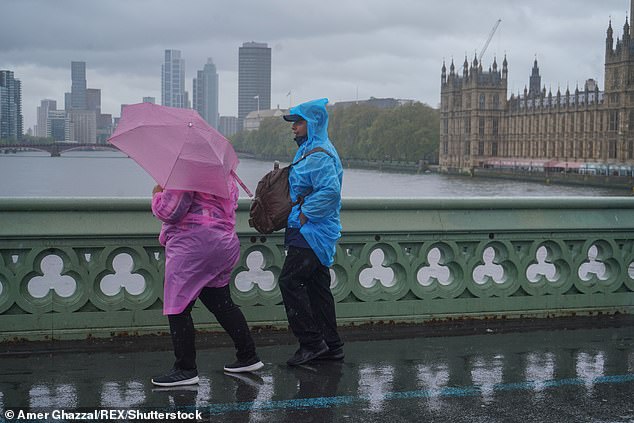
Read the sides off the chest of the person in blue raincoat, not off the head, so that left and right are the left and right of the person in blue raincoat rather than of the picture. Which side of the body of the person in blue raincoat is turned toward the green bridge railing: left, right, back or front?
right

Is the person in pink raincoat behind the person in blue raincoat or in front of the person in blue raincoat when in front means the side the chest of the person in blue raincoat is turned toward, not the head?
in front

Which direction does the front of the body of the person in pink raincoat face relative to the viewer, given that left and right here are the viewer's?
facing to the left of the viewer

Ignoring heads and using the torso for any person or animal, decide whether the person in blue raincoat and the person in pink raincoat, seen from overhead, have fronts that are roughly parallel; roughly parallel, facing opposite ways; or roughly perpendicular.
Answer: roughly parallel

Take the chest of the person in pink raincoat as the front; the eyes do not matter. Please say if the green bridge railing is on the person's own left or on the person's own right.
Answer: on the person's own right

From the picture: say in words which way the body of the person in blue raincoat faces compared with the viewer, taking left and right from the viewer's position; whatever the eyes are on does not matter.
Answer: facing to the left of the viewer

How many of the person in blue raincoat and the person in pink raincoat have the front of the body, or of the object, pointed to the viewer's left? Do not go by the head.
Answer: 2

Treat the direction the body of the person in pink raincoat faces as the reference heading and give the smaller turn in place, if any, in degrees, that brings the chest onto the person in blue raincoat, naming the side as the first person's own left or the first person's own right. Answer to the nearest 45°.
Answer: approximately 135° to the first person's own right

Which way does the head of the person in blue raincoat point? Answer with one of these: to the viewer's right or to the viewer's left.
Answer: to the viewer's left
